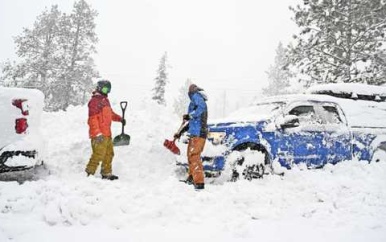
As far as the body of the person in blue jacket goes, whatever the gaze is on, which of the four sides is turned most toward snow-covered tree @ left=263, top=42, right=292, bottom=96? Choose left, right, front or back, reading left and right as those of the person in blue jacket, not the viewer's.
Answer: right

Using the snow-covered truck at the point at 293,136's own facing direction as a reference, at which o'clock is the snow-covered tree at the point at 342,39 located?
The snow-covered tree is roughly at 5 o'clock from the snow-covered truck.

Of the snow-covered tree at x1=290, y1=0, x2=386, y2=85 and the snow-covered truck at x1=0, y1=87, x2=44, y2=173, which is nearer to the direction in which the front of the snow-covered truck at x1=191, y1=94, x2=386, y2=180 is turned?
the snow-covered truck

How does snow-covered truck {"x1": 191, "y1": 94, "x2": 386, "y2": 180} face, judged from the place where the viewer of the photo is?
facing the viewer and to the left of the viewer

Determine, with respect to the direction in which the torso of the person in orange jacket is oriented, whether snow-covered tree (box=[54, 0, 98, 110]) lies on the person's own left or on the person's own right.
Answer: on the person's own left

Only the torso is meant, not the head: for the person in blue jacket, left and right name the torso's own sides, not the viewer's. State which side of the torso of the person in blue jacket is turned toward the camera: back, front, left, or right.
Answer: left

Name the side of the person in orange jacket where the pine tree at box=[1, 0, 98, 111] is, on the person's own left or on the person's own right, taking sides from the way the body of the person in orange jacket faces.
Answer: on the person's own left

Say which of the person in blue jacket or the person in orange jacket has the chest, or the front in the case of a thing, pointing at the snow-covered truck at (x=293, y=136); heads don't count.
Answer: the person in orange jacket

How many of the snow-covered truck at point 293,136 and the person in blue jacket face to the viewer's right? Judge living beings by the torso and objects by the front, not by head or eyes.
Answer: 0

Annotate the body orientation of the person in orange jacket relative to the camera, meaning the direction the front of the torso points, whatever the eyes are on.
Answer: to the viewer's right

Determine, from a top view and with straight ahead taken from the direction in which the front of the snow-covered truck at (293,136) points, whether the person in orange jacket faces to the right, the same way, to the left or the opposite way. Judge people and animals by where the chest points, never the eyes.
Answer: the opposite way

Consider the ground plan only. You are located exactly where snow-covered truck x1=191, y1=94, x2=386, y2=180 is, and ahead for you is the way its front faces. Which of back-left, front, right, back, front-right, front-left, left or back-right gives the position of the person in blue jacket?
front

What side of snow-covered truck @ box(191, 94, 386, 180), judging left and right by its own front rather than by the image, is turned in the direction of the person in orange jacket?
front

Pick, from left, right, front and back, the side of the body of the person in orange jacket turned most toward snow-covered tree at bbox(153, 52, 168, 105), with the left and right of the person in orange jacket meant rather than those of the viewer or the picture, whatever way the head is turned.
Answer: left
